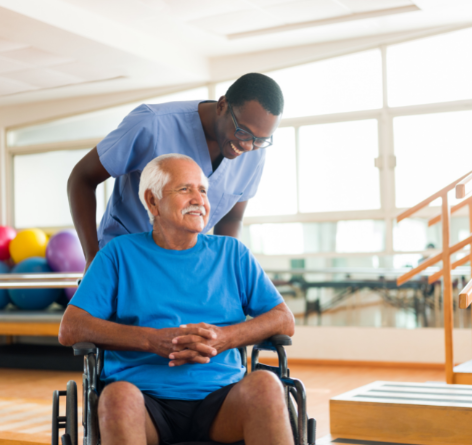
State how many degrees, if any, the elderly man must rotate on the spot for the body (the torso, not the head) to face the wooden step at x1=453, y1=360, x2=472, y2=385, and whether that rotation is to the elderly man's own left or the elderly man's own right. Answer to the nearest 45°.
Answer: approximately 135° to the elderly man's own left

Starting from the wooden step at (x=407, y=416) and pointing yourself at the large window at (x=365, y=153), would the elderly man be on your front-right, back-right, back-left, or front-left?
back-left

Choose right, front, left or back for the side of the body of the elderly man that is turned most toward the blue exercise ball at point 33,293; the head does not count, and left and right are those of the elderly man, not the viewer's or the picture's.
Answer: back

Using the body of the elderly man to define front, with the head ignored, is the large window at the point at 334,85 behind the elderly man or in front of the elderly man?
behind

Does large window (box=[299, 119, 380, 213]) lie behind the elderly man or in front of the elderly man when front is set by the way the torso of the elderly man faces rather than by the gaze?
behind

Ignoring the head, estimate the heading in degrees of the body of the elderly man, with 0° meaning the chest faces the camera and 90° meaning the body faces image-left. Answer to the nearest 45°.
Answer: approximately 0°

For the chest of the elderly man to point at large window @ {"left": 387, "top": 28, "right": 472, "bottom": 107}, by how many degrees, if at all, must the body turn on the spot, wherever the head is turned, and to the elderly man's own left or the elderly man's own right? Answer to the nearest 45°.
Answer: approximately 135° to the elderly man's own left

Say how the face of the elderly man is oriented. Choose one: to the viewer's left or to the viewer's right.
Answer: to the viewer's right
